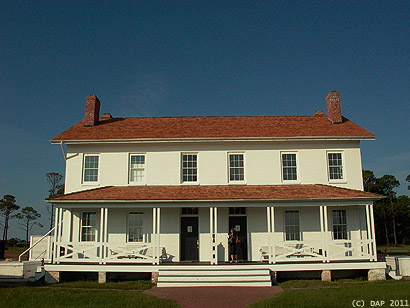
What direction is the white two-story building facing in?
toward the camera
